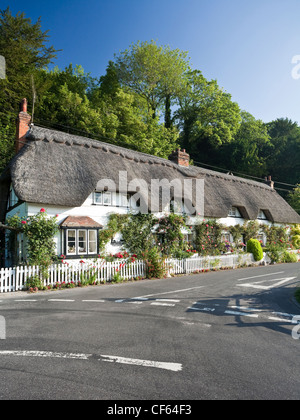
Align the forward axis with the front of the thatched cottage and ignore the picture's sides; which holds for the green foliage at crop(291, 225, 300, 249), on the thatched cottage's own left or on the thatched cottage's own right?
on the thatched cottage's own left

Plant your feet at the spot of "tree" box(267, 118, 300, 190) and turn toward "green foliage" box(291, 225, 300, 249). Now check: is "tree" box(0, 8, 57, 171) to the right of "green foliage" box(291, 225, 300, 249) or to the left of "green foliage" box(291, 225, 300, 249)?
right

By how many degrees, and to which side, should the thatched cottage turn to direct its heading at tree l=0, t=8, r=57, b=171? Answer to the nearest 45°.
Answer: approximately 180°

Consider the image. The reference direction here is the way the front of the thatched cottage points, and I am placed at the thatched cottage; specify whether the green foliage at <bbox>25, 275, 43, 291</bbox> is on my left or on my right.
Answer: on my right

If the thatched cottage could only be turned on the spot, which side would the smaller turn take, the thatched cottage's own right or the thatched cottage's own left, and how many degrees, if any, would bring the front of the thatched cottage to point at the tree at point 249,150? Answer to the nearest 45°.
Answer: approximately 90° to the thatched cottage's own left

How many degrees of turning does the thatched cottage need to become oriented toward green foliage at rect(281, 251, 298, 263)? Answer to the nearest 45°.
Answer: approximately 90° to its left

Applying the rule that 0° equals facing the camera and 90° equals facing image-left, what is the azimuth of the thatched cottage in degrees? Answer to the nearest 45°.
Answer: approximately 315°
